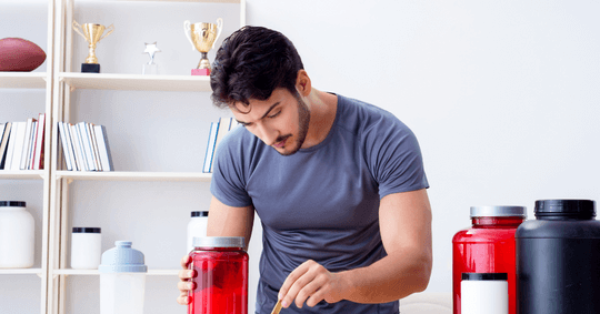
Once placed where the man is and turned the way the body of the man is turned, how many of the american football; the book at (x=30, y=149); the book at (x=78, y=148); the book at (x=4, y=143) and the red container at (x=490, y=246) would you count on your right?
4

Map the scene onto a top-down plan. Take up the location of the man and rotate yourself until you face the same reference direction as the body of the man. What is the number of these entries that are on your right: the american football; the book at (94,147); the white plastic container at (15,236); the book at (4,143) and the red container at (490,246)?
4

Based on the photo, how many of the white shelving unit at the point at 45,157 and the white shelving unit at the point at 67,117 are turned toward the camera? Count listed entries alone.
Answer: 2

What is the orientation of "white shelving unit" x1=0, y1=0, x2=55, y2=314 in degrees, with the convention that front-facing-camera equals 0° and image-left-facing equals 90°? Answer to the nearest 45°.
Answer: approximately 0°
